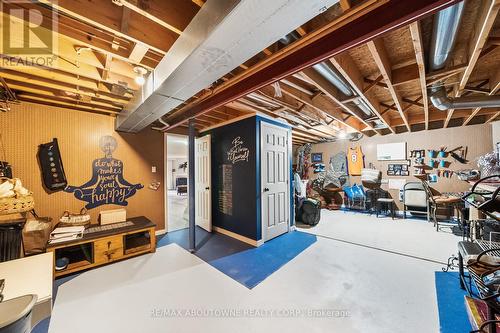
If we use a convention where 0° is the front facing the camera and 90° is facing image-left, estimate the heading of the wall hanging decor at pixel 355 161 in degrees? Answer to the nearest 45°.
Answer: approximately 0°

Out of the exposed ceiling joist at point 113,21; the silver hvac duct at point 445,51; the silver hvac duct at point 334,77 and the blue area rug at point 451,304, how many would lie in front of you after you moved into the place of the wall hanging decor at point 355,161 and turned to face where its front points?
4

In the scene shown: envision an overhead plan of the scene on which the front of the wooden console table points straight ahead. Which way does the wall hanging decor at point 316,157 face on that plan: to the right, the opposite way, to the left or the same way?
to the right

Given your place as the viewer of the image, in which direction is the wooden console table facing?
facing the viewer and to the right of the viewer

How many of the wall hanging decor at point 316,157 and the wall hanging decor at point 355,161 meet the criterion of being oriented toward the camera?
2

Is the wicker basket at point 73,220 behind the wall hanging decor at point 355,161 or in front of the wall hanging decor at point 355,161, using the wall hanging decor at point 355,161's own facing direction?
in front

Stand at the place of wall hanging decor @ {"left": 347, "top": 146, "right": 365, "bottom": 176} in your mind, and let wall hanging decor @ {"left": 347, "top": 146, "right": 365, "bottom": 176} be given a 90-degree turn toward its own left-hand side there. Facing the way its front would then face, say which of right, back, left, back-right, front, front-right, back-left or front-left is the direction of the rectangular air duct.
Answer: right

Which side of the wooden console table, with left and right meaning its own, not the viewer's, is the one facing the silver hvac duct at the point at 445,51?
front

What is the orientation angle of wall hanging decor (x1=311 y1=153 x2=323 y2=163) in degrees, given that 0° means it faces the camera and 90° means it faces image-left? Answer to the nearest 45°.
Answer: approximately 0°

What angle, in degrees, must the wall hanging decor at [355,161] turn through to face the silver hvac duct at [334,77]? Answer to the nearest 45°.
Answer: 0° — it already faces it

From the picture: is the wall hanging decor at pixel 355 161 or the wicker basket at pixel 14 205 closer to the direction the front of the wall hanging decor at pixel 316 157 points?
the wicker basket
